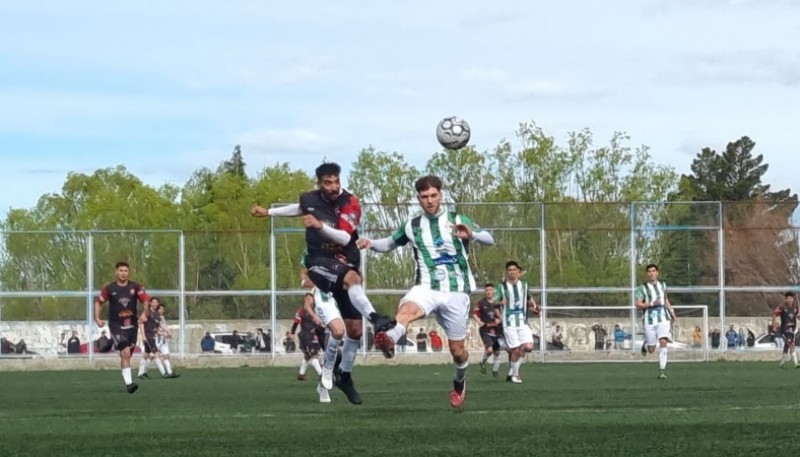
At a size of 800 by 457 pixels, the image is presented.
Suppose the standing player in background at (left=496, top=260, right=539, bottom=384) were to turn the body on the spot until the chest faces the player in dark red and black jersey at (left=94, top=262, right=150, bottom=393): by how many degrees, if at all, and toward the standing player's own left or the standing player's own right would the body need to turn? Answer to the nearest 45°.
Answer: approximately 45° to the standing player's own right

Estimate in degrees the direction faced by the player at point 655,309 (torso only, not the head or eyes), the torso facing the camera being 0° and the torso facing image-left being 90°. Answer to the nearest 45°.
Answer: approximately 0°

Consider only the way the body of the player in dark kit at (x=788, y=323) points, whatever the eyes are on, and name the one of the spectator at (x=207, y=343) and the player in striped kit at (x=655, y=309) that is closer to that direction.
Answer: the player in striped kit

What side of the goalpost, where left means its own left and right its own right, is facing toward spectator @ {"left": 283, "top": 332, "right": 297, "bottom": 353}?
right
